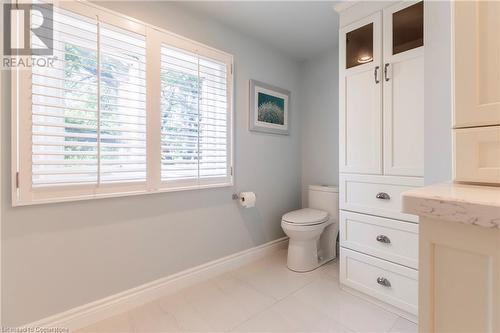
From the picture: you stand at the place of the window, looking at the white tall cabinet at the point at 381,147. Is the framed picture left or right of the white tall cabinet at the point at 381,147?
left

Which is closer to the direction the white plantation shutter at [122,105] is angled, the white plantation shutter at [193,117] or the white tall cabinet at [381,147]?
the white tall cabinet

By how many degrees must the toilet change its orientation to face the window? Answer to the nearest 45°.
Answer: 0° — it already faces it

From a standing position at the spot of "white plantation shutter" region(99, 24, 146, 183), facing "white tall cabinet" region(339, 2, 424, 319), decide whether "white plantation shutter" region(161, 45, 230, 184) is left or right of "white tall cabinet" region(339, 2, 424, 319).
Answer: left

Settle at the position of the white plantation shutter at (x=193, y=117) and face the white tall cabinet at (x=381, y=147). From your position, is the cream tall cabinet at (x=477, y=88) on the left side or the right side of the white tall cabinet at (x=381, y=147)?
right

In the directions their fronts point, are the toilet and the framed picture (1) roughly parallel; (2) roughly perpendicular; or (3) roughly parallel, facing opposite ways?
roughly perpendicular

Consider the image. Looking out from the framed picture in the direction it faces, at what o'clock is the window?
The window is roughly at 3 o'clock from the framed picture.

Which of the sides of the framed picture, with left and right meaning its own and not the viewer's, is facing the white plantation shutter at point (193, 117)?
right

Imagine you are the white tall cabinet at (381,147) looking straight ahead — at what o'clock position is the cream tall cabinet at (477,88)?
the cream tall cabinet at (477,88) is roughly at 10 o'clock from the white tall cabinet at (381,147).

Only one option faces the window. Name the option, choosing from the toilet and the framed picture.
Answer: the toilet
